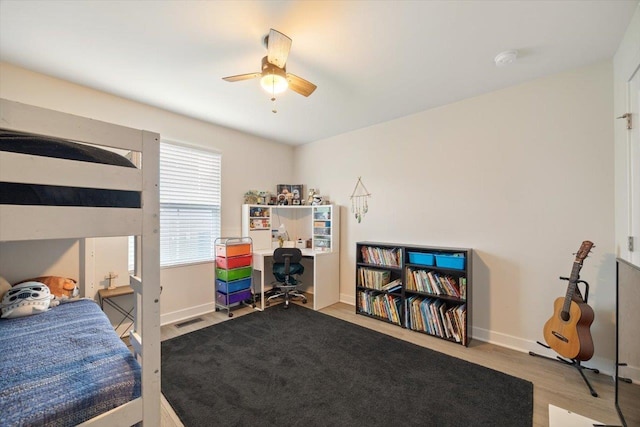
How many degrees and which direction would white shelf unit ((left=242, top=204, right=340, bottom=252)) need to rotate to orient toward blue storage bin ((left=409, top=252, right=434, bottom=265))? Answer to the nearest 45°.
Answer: approximately 45° to its left

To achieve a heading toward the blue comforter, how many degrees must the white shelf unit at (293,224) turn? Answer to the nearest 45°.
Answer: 0° — it already faces it

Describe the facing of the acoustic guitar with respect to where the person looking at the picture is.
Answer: facing the viewer and to the left of the viewer

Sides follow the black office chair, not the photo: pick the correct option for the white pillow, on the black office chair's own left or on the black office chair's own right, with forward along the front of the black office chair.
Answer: on the black office chair's own left

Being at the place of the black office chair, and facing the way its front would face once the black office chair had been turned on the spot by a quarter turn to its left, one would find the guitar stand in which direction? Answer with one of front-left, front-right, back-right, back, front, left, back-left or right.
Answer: back-left

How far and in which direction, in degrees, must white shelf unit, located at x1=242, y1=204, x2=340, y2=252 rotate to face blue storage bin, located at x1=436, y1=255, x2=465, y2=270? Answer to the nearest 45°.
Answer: approximately 45° to its left

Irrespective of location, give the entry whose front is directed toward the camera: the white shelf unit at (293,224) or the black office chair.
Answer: the white shelf unit

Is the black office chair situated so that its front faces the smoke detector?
no

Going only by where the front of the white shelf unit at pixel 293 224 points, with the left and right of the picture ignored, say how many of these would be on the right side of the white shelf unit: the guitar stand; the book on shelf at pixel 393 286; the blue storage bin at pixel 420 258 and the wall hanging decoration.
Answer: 0

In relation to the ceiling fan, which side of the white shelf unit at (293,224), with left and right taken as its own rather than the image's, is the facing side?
front

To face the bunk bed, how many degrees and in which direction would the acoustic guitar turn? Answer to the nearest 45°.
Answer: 0° — it already faces it

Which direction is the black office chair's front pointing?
away from the camera

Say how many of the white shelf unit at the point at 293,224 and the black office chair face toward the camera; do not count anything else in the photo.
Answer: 1

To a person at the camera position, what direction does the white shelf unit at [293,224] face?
facing the viewer

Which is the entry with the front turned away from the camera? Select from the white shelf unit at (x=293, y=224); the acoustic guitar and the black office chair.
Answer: the black office chair

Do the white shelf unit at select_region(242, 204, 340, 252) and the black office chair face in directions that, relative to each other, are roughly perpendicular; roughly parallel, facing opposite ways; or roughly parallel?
roughly parallel, facing opposite ways
